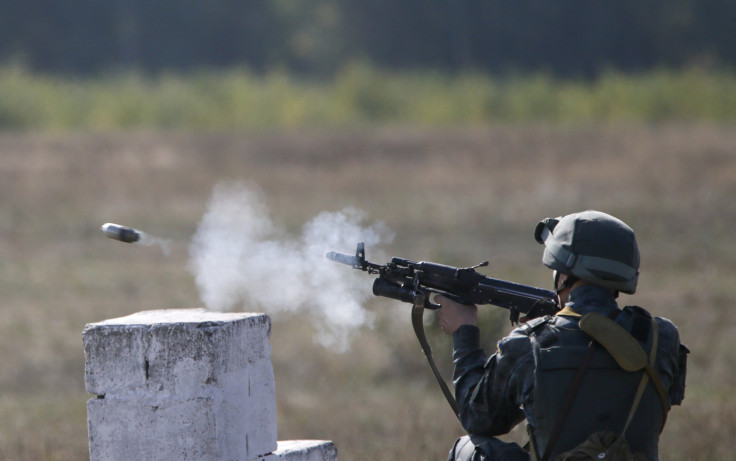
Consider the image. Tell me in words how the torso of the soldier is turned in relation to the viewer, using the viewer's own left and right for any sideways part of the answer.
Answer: facing away from the viewer and to the left of the viewer

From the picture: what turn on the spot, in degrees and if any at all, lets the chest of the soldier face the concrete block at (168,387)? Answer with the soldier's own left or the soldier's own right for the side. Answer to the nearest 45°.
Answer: approximately 45° to the soldier's own left

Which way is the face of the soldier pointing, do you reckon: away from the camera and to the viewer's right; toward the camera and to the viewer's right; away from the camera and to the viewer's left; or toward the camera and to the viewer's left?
away from the camera and to the viewer's left

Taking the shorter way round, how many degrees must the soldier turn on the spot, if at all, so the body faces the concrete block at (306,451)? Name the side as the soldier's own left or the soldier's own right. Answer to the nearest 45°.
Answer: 0° — they already face it
